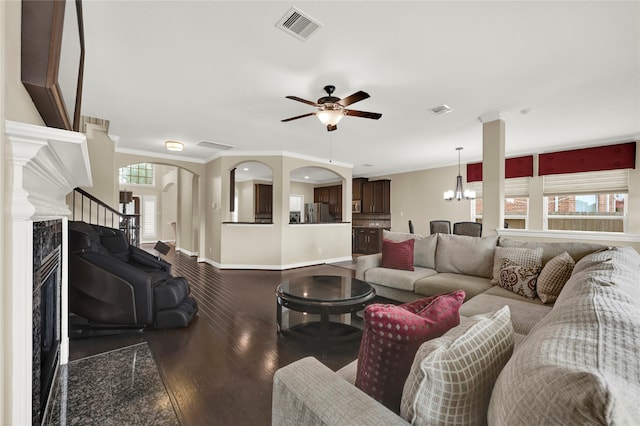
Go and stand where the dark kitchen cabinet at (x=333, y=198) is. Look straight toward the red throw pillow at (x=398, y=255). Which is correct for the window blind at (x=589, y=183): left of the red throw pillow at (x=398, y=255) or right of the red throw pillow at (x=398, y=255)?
left

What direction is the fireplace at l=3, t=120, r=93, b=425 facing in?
to the viewer's right

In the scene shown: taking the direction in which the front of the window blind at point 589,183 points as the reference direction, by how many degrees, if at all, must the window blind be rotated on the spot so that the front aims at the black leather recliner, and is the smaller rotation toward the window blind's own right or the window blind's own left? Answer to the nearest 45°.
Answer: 0° — it already faces it

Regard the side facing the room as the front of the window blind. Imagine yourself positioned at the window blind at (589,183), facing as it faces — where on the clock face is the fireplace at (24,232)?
The fireplace is roughly at 11 o'clock from the window blind.

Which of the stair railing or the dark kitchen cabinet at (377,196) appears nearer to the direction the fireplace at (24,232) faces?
the dark kitchen cabinet

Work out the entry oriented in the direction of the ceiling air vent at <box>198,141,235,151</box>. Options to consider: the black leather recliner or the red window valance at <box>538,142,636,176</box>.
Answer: the red window valance

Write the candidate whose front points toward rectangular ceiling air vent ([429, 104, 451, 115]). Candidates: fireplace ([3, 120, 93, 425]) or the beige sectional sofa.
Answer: the fireplace

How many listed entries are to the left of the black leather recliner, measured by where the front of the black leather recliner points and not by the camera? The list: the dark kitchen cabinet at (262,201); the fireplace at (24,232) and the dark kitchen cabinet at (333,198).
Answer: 2

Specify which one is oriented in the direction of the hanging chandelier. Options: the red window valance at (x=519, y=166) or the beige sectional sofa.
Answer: the red window valance

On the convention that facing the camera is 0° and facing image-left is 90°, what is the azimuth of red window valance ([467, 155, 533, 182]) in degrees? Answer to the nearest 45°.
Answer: approximately 45°

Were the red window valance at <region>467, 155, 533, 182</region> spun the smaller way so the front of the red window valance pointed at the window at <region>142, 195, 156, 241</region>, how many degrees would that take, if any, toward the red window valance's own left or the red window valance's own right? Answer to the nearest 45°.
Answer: approximately 45° to the red window valance's own right

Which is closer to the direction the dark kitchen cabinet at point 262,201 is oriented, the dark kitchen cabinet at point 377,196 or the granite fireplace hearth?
the granite fireplace hearth
